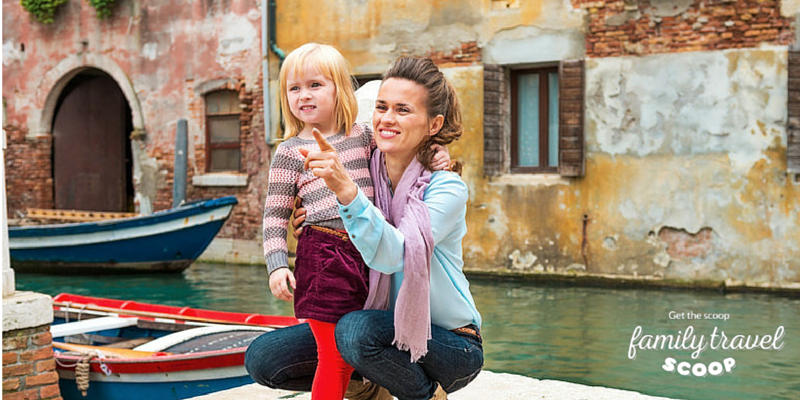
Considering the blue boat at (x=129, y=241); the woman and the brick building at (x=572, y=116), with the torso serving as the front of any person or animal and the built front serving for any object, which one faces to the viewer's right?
the blue boat

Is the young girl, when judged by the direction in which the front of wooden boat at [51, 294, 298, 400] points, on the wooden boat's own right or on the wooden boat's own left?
on the wooden boat's own right

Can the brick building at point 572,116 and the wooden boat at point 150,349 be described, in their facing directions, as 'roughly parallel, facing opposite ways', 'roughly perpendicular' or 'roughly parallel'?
roughly perpendicular

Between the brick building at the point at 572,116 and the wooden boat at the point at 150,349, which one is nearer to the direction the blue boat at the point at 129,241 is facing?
the brick building

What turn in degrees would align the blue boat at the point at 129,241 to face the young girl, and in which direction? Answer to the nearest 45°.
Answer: approximately 90° to its right

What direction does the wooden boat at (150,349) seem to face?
to the viewer's right

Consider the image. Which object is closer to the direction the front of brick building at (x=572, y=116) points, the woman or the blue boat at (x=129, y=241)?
the woman

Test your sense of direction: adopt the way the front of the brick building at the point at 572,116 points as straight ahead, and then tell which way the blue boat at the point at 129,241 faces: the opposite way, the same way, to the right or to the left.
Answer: to the left

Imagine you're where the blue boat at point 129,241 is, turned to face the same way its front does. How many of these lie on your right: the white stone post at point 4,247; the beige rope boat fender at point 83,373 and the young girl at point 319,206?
3

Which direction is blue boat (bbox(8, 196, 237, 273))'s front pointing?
to the viewer's right
